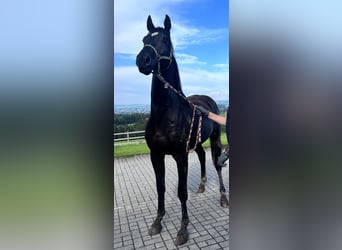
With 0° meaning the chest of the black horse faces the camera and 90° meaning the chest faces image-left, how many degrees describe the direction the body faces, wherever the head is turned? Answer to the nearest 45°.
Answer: approximately 45°
